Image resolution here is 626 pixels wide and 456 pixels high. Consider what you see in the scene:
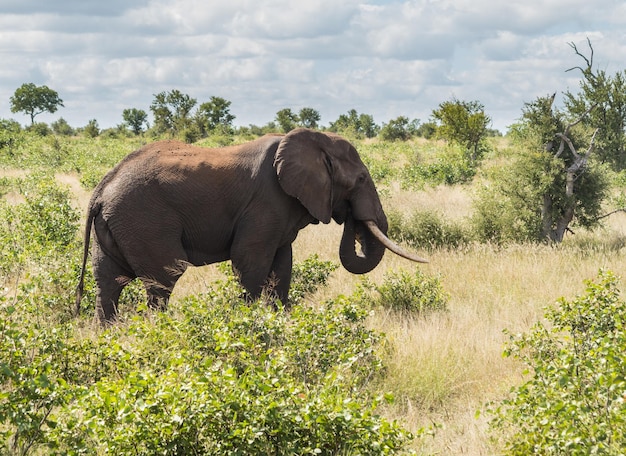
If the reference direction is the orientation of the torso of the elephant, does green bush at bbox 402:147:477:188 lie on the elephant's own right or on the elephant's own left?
on the elephant's own left

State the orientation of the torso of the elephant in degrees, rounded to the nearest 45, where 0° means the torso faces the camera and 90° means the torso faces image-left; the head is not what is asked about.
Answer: approximately 270°

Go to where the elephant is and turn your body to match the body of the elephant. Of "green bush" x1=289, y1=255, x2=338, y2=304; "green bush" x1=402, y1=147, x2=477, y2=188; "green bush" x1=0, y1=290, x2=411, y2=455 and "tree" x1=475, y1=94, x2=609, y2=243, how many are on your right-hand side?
1

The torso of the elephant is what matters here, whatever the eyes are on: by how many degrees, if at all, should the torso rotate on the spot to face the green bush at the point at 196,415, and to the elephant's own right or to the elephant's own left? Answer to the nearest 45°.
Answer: approximately 90° to the elephant's own right

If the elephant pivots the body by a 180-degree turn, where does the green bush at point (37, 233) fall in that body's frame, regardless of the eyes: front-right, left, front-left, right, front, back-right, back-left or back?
front-right

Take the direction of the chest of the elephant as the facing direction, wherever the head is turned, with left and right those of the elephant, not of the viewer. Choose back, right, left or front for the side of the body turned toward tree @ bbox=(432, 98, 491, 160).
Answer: left

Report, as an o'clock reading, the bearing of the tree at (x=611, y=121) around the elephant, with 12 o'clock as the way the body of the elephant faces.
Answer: The tree is roughly at 10 o'clock from the elephant.

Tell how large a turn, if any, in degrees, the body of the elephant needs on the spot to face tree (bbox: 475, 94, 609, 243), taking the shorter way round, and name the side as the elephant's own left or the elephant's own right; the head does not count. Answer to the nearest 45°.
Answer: approximately 45° to the elephant's own left

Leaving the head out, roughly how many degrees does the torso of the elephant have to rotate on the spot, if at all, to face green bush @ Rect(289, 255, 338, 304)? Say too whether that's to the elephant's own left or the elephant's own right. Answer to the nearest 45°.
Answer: approximately 45° to the elephant's own left
